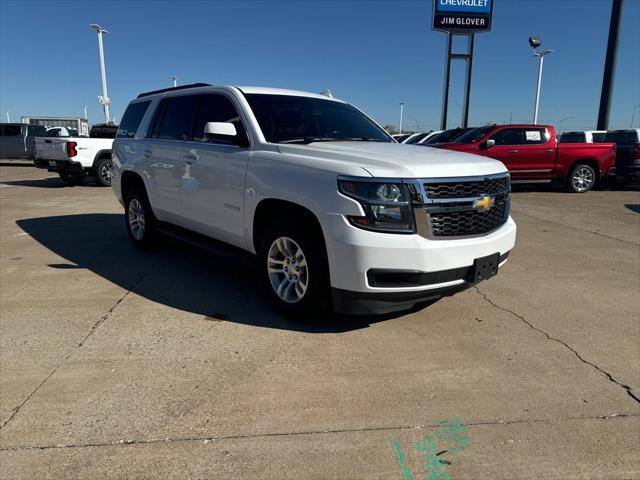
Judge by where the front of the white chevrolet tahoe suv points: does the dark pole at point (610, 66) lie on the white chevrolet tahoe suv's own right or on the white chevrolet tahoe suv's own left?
on the white chevrolet tahoe suv's own left

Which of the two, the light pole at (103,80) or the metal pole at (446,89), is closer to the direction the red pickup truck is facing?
the light pole

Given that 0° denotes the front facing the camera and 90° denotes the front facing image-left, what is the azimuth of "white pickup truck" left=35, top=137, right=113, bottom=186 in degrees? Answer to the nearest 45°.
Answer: approximately 225°

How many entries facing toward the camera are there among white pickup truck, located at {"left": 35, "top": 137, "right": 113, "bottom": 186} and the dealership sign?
1

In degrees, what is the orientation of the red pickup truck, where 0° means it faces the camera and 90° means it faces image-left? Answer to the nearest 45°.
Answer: approximately 45°

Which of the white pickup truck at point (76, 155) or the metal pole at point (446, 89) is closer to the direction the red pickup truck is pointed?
the white pickup truck

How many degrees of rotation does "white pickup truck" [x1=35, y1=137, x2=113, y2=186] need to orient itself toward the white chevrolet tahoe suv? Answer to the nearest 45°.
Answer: approximately 135° to its right

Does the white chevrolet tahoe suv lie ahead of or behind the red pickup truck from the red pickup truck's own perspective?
ahead

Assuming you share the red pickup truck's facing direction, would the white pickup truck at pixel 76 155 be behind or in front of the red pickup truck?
in front

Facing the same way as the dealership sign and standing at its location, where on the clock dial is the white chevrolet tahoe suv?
The white chevrolet tahoe suv is roughly at 12 o'clock from the dealership sign.

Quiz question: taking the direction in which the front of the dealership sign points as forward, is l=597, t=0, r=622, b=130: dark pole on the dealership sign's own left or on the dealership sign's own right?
on the dealership sign's own left

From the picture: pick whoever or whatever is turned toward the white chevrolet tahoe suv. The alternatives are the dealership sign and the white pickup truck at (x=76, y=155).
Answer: the dealership sign

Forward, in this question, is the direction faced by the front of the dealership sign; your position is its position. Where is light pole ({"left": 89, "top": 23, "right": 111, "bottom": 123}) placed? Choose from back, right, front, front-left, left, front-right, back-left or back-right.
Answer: right

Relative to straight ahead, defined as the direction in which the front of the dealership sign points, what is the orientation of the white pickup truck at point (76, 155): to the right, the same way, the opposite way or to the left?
the opposite way

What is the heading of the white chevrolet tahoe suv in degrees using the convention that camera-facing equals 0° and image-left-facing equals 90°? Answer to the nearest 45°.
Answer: approximately 315°

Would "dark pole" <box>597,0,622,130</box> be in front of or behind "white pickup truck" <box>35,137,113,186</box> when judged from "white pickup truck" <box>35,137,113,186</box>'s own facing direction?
in front
